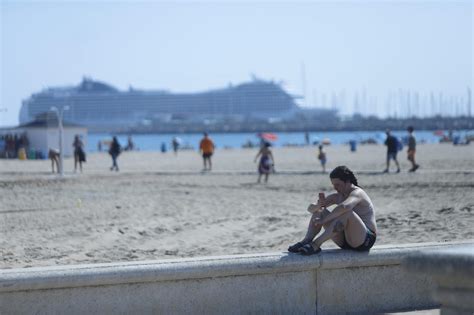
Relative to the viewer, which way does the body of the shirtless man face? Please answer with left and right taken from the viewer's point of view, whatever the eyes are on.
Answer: facing to the left of the viewer

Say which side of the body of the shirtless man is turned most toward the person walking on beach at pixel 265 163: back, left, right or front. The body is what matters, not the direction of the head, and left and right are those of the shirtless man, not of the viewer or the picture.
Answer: right

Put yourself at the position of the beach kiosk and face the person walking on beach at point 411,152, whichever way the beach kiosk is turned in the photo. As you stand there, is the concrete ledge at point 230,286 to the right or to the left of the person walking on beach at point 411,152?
right

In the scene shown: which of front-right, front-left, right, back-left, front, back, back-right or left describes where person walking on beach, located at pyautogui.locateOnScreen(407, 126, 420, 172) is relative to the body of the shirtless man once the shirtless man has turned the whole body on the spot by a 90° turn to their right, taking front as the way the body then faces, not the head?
front
